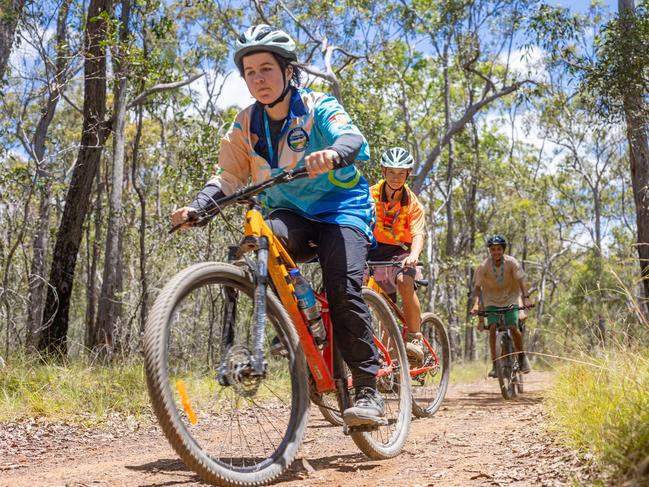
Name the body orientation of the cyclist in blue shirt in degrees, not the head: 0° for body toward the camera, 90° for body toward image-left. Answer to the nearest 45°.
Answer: approximately 45°

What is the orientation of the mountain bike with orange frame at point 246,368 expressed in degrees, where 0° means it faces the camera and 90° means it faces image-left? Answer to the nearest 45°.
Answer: approximately 45°

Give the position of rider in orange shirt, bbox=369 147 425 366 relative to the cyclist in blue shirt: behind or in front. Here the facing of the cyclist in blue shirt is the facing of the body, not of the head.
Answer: behind

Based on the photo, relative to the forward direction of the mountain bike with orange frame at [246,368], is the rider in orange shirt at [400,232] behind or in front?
behind

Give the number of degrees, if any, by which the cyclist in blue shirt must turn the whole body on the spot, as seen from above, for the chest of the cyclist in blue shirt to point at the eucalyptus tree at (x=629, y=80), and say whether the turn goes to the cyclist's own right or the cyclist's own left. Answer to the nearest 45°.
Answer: approximately 180°

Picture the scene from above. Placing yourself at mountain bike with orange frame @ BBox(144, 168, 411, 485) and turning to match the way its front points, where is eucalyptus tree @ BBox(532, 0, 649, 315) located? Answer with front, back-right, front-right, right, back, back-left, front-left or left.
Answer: back
